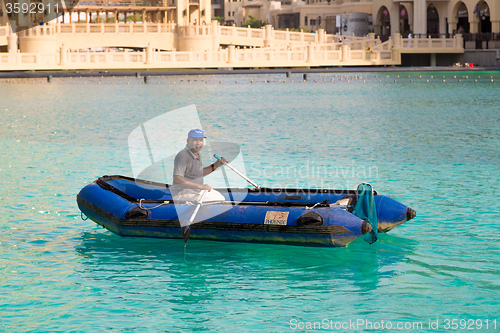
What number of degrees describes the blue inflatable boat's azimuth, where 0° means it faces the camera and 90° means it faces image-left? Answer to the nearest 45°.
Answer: approximately 90°

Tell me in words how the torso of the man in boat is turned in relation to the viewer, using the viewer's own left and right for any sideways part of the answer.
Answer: facing the viewer and to the right of the viewer

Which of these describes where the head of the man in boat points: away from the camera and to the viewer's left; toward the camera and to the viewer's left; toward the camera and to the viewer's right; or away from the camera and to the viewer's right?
toward the camera and to the viewer's right
